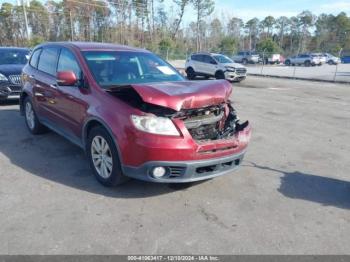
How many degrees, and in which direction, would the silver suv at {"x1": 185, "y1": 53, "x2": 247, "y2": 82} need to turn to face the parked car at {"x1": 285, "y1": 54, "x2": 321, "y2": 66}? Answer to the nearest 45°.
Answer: approximately 90° to its left

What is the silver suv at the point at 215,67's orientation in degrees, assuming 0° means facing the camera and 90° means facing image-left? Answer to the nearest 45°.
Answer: approximately 315°

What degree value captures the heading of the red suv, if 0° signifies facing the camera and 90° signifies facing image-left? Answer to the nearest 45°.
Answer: approximately 315°

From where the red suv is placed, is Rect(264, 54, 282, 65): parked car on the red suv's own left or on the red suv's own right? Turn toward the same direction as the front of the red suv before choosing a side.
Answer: on the red suv's own left

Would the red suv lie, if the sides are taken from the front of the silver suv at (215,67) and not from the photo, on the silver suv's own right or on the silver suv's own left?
on the silver suv's own right

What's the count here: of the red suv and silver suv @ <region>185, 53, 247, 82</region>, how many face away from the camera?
0

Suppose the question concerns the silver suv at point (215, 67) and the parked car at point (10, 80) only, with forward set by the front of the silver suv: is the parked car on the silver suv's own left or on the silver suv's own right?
on the silver suv's own right

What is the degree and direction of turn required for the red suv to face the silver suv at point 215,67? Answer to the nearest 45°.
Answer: approximately 135° to its left

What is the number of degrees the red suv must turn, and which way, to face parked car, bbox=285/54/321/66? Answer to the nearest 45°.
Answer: approximately 90° to its left
